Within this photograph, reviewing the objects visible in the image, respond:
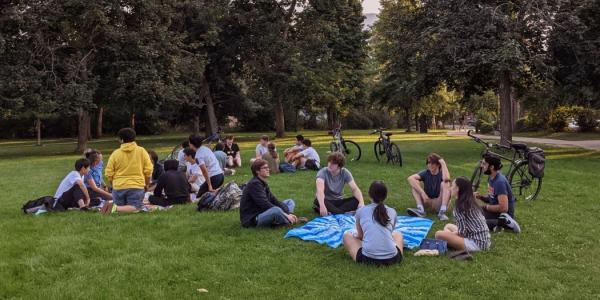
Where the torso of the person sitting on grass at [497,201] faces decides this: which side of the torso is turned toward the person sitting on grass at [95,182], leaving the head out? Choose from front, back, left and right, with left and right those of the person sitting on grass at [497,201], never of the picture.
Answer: front

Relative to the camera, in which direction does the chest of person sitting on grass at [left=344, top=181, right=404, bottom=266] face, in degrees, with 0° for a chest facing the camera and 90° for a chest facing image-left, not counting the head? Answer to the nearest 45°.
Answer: approximately 180°

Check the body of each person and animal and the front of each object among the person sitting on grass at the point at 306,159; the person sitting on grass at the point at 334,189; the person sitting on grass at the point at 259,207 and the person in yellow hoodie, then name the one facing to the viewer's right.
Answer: the person sitting on grass at the point at 259,207

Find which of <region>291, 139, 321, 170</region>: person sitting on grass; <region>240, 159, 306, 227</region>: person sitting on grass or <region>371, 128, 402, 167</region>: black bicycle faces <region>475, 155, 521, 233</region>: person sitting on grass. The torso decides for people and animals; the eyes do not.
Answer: <region>240, 159, 306, 227</region>: person sitting on grass

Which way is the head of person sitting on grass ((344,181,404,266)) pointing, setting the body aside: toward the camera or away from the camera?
away from the camera

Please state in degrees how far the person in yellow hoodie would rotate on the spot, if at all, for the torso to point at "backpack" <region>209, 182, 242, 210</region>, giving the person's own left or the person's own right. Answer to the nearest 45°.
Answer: approximately 90° to the person's own right

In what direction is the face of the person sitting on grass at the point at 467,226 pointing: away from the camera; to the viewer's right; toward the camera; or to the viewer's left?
to the viewer's left

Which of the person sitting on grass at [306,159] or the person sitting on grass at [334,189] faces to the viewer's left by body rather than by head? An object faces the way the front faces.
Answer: the person sitting on grass at [306,159]

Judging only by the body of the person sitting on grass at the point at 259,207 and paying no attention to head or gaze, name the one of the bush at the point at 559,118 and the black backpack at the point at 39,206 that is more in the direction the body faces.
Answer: the bush

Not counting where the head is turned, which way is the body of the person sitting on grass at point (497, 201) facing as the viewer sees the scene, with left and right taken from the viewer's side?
facing to the left of the viewer

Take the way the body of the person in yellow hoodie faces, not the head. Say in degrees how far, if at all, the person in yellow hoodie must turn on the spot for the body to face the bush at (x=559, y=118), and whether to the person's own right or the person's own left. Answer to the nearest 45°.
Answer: approximately 45° to the person's own right

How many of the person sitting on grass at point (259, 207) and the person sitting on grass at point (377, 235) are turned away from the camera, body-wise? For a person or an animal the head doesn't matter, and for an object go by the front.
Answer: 1

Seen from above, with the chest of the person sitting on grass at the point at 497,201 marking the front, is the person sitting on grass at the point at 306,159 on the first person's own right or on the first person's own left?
on the first person's own right
